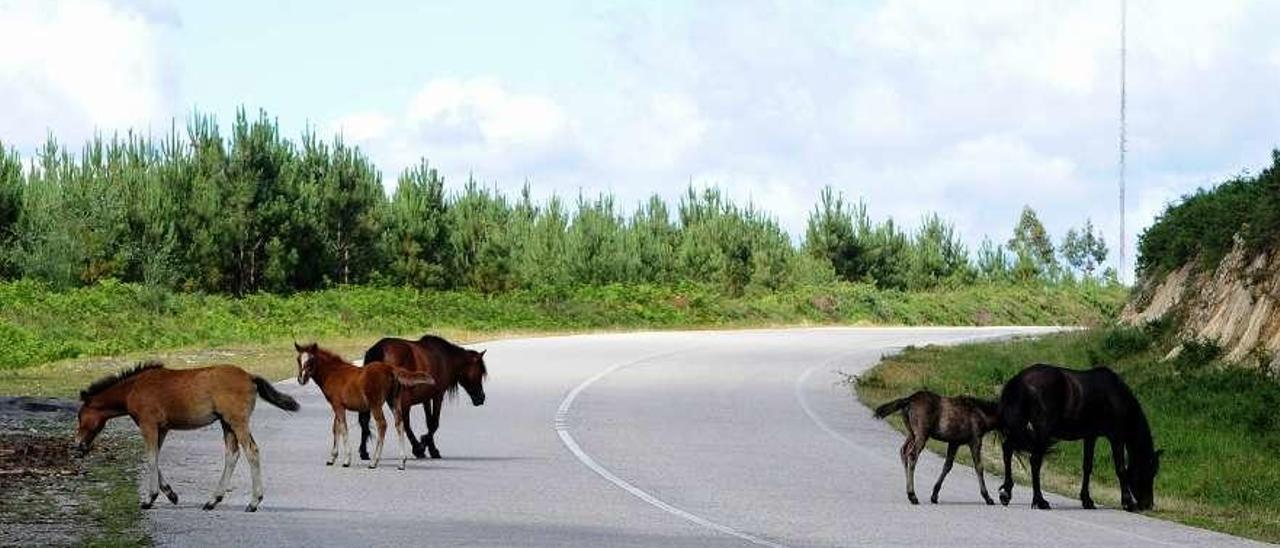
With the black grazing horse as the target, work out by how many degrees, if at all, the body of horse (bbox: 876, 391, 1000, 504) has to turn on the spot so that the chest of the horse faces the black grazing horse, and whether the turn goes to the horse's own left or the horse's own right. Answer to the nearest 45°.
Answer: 0° — it already faces it

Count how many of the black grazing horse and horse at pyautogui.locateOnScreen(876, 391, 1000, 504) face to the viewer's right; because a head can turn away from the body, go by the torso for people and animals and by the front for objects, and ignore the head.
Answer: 2

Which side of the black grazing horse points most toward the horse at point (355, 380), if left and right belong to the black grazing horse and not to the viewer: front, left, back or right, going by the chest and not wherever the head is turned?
back

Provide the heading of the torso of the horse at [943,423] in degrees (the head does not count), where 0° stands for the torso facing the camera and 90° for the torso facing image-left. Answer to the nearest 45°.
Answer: approximately 270°

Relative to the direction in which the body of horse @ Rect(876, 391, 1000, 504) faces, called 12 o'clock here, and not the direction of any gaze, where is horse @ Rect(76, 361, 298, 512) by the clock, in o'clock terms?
horse @ Rect(76, 361, 298, 512) is roughly at 5 o'clock from horse @ Rect(876, 391, 1000, 504).

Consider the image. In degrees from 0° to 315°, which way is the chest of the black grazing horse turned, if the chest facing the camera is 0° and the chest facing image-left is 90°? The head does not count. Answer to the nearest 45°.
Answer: approximately 270°

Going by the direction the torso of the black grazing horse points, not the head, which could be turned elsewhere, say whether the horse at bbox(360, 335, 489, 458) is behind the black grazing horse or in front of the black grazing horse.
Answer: behind

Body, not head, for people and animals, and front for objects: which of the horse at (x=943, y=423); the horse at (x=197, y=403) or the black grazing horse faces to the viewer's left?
the horse at (x=197, y=403)

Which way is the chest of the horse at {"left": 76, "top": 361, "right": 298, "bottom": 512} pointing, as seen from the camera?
to the viewer's left

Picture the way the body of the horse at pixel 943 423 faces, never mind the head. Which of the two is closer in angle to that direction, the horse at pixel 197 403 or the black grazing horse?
the black grazing horse

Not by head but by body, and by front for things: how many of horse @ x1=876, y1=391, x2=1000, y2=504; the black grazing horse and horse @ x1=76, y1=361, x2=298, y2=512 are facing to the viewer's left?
1

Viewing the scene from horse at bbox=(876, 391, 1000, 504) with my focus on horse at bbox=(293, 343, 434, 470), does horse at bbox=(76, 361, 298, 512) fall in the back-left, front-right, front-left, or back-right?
front-left

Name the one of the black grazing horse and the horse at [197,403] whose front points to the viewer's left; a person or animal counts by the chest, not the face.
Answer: the horse
